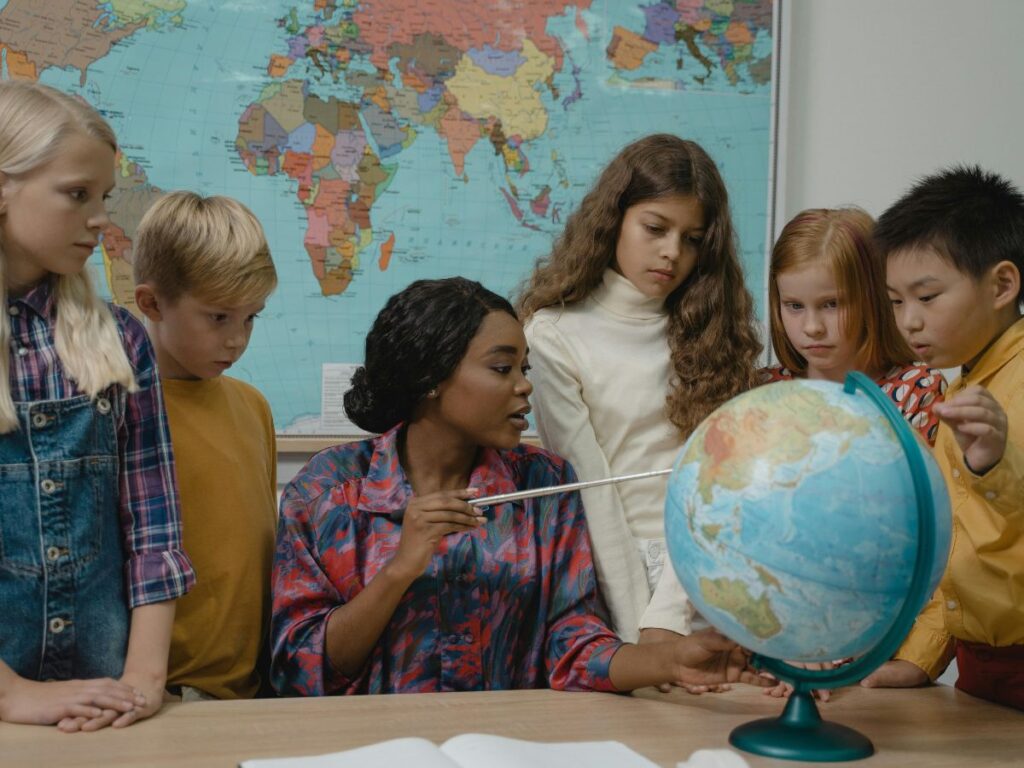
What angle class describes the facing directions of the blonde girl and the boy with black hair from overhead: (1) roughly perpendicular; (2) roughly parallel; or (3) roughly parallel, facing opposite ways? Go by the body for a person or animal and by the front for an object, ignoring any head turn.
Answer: roughly perpendicular

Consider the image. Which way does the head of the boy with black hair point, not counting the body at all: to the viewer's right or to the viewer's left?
to the viewer's left

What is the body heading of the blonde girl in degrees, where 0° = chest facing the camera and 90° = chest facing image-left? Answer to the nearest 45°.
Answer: approximately 0°

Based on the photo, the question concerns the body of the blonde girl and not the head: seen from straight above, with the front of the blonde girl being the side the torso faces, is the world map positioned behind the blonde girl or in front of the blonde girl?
behind

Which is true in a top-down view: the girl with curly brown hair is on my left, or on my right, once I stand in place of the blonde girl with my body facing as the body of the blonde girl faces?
on my left

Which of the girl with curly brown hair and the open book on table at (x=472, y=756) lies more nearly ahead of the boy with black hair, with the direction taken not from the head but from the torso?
the open book on table
